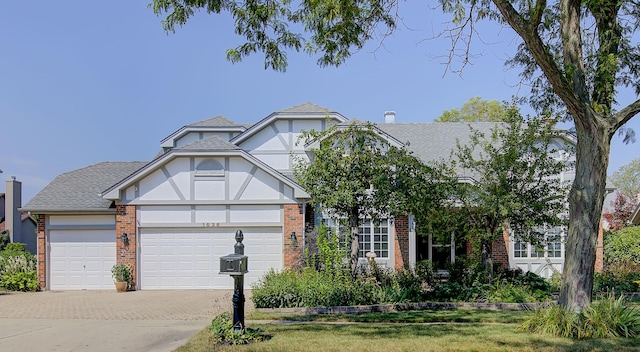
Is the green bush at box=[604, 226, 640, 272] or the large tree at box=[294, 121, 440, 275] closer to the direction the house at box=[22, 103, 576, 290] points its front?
the large tree

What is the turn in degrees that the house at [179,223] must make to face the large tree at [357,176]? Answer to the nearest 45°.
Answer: approximately 45° to its left

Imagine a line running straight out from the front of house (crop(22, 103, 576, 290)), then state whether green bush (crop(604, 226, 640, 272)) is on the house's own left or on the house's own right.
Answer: on the house's own left

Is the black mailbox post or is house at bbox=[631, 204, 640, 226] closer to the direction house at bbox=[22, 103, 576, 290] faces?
the black mailbox post

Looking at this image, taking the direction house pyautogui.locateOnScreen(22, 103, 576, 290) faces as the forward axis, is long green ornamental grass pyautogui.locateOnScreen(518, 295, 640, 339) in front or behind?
in front

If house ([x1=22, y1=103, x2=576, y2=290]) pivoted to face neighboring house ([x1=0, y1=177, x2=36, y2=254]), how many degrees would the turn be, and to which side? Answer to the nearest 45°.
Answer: approximately 135° to its right

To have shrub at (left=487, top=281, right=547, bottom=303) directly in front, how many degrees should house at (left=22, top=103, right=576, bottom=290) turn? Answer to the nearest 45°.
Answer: approximately 45° to its left

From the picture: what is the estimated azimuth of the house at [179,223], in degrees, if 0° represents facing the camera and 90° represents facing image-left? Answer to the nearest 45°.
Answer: approximately 0°

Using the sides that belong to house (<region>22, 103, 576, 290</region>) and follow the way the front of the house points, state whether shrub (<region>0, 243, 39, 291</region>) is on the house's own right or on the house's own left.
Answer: on the house's own right

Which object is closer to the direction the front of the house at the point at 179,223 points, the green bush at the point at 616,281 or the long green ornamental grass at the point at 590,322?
the long green ornamental grass

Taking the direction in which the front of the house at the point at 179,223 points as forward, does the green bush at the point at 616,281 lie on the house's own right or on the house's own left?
on the house's own left

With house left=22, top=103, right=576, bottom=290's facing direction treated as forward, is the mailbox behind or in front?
in front

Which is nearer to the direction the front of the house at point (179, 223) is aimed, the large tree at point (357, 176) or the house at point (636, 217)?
the large tree
